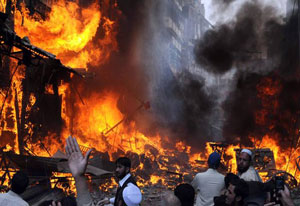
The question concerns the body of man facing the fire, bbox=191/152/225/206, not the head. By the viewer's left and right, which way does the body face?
facing away from the viewer

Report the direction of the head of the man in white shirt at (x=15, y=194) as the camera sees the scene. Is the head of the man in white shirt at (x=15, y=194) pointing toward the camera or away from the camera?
away from the camera

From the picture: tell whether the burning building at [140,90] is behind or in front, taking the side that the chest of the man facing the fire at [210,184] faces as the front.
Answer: in front
